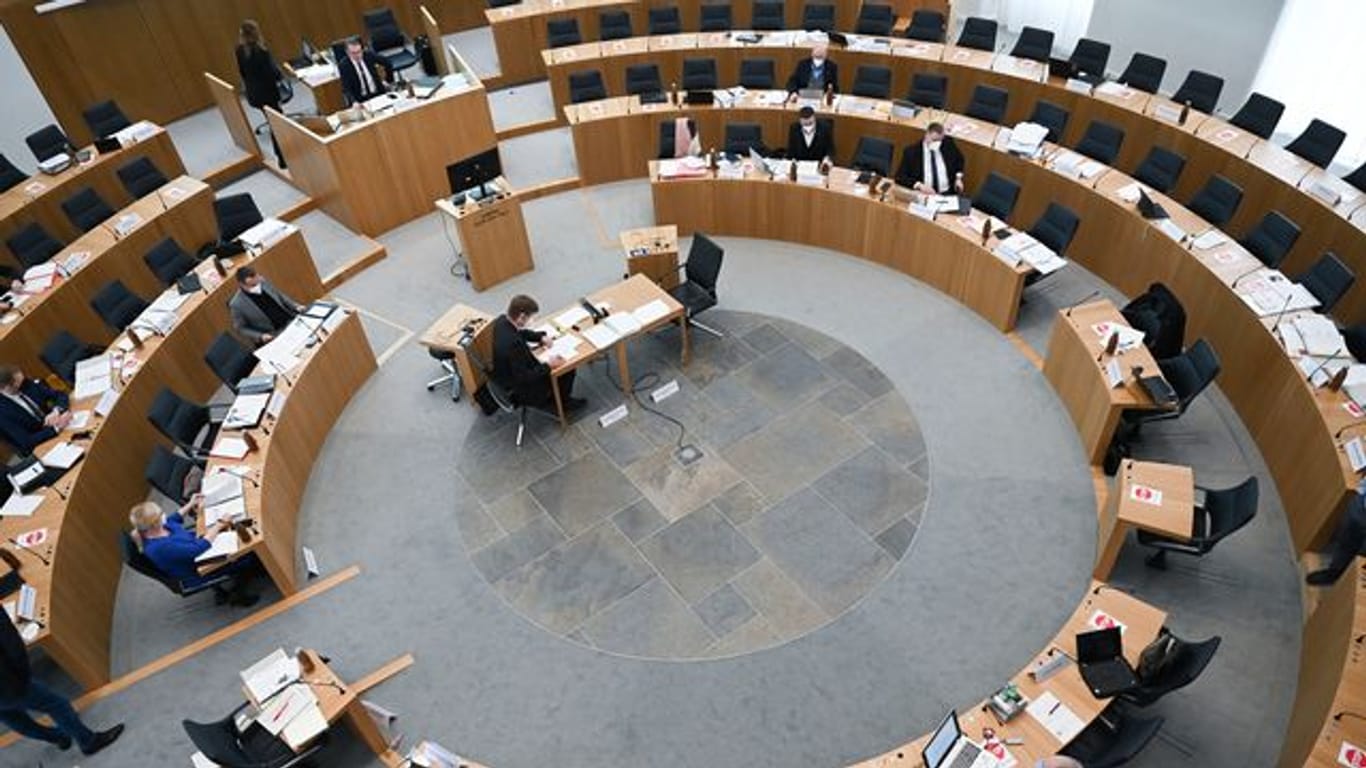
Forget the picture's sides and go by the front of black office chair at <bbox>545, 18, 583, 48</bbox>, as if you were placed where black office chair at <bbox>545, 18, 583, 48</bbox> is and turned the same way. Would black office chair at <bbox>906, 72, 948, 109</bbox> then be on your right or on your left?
on your left

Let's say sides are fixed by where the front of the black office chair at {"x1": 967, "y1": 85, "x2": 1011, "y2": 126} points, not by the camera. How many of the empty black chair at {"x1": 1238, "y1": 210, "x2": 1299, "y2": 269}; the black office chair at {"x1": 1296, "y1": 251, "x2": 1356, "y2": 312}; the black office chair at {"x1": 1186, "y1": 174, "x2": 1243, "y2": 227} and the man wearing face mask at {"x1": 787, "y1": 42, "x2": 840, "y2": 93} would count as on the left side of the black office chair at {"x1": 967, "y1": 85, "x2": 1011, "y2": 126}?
3

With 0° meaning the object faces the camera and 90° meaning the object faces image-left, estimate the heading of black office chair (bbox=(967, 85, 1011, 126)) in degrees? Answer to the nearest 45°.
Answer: approximately 45°

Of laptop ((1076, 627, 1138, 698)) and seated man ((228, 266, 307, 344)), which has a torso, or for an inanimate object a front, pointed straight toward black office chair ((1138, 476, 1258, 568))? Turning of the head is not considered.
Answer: the seated man

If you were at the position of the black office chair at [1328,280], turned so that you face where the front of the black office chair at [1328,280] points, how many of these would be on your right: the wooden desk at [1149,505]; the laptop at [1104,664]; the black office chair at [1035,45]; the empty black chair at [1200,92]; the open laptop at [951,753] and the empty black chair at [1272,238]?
3

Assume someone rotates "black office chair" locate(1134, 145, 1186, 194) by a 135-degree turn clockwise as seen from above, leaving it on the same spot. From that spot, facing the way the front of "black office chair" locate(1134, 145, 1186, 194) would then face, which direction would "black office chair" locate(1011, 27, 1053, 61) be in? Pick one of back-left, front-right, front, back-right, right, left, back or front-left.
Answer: front-left

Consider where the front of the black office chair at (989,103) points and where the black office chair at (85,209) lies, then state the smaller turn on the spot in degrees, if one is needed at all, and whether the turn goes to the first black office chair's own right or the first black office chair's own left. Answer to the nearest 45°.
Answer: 0° — it already faces it

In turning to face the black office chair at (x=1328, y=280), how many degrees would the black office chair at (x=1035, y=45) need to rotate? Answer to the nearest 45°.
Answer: approximately 90° to its left

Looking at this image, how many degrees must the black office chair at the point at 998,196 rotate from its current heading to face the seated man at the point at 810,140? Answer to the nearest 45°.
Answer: approximately 45° to its right
